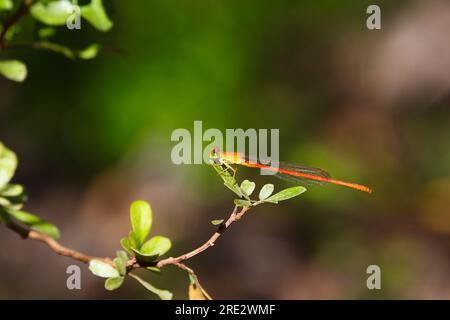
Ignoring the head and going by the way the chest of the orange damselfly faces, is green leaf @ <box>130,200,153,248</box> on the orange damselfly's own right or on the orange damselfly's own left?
on the orange damselfly's own left

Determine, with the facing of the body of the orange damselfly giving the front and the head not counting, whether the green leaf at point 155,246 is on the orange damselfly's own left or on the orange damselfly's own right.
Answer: on the orange damselfly's own left

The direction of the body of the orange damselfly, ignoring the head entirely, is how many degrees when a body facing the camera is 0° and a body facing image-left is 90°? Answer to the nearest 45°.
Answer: approximately 90°

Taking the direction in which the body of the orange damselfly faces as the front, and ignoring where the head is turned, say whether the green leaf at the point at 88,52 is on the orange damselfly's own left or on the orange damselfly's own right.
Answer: on the orange damselfly's own left
